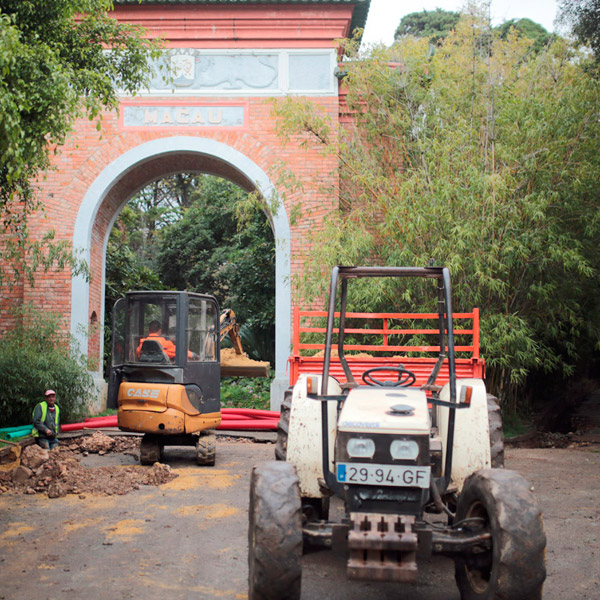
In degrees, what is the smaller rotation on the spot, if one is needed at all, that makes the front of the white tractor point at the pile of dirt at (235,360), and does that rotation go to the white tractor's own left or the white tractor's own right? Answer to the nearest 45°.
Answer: approximately 180°

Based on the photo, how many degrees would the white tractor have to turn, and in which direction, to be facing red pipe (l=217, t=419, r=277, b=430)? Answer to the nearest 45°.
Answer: approximately 180°

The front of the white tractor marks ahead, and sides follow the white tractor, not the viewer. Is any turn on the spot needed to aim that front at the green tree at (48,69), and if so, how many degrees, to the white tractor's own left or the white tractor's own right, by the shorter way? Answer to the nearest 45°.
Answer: approximately 135° to the white tractor's own right

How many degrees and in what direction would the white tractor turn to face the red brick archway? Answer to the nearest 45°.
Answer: approximately 180°

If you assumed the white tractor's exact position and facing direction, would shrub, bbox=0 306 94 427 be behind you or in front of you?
behind

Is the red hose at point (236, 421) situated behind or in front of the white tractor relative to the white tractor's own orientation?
behind

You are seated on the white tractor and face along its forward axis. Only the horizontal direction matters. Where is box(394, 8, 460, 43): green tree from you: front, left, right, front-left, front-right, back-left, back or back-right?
back

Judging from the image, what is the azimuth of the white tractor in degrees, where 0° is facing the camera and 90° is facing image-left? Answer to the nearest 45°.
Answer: approximately 0°

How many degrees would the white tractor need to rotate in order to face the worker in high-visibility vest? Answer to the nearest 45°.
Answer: approximately 135° to its right

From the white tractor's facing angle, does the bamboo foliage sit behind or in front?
behind

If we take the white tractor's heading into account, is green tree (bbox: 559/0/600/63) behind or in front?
behind
